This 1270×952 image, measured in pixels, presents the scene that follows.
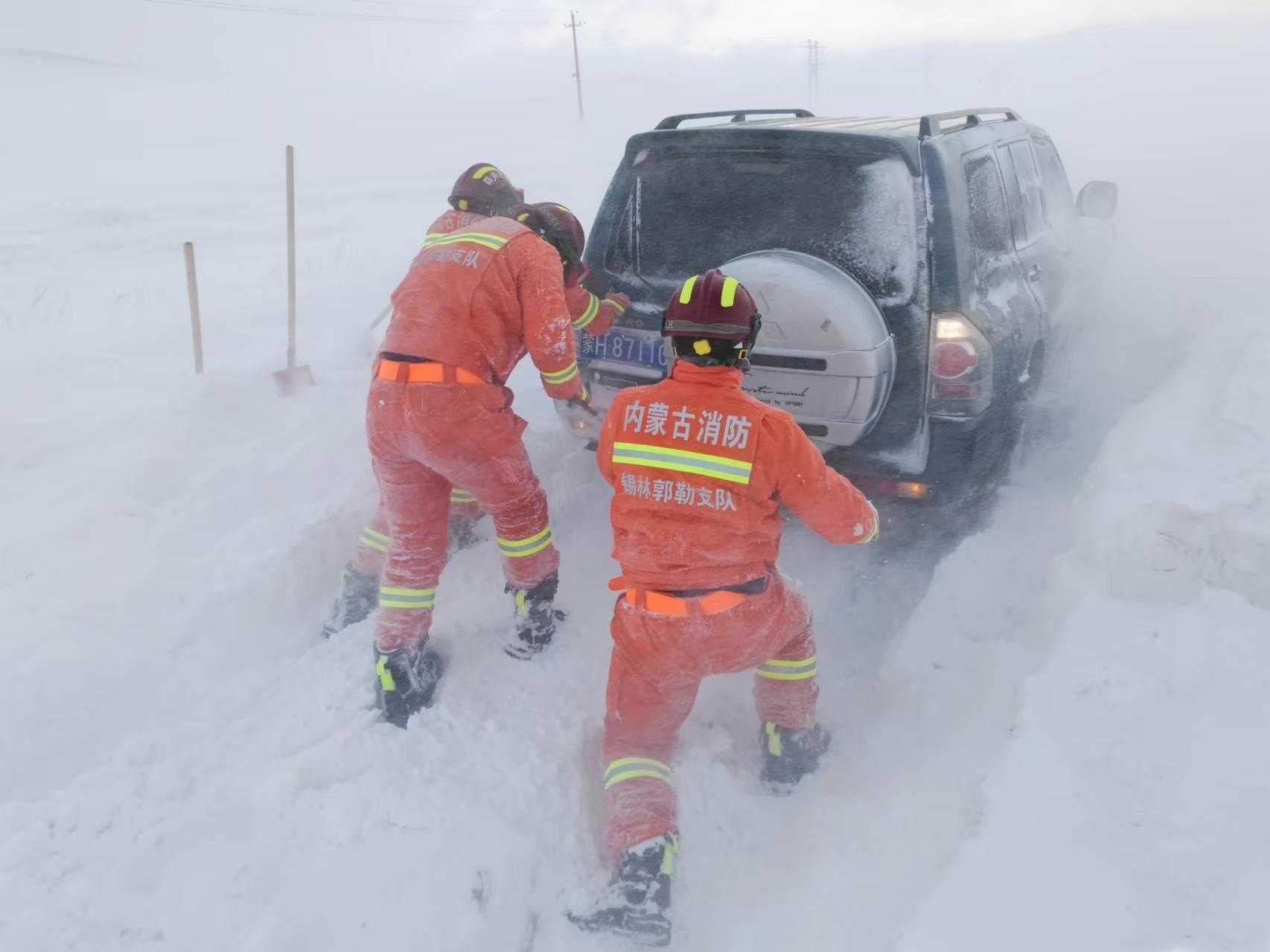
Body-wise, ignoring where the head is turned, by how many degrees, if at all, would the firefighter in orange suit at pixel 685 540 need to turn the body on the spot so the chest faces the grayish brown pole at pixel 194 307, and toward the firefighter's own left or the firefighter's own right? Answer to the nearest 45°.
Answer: approximately 45° to the firefighter's own left

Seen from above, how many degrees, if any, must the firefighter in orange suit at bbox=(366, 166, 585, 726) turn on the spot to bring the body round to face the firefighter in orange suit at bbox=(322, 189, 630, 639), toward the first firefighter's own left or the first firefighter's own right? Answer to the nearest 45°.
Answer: approximately 45° to the first firefighter's own left

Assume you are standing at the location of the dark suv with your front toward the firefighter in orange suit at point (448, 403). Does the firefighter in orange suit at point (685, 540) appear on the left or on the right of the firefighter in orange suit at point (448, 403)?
left

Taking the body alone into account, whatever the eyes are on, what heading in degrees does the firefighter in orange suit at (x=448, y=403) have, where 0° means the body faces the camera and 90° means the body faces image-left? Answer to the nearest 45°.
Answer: approximately 225°

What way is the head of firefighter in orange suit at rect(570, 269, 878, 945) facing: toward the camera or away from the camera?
away from the camera

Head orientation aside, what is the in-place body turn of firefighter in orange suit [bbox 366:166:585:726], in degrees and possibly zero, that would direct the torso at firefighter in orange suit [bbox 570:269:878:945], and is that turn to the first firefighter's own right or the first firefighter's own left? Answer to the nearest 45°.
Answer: approximately 90° to the first firefighter's own right

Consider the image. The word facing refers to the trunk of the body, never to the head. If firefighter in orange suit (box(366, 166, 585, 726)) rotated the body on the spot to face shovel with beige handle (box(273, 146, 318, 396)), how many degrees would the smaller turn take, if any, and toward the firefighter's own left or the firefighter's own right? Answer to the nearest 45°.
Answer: approximately 45° to the firefighter's own left

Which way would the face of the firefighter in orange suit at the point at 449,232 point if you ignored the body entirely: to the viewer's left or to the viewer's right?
to the viewer's right

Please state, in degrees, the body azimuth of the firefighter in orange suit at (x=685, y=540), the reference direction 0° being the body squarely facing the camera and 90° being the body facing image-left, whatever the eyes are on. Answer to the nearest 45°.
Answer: approximately 180°
